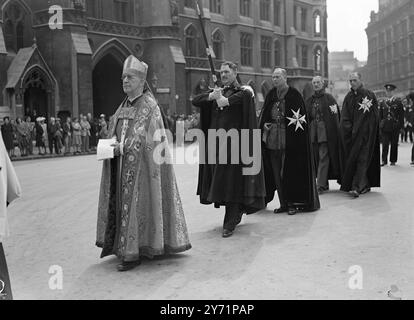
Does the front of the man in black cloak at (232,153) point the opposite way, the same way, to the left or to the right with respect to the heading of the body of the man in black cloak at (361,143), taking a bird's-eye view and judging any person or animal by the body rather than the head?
the same way

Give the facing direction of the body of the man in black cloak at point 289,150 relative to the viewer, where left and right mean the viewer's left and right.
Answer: facing the viewer and to the left of the viewer

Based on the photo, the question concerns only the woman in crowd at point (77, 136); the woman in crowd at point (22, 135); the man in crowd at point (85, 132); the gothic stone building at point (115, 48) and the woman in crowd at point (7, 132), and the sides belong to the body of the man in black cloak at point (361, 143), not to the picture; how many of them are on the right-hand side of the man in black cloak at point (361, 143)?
5

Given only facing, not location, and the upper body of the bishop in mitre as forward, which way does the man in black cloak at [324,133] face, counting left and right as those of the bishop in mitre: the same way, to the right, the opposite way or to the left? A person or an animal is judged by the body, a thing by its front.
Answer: the same way

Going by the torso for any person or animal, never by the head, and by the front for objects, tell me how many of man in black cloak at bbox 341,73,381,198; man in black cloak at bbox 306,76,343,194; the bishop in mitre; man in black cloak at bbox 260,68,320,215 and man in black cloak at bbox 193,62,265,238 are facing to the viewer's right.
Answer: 0

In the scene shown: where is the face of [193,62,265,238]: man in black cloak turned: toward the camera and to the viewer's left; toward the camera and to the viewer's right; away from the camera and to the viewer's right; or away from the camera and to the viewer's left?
toward the camera and to the viewer's left

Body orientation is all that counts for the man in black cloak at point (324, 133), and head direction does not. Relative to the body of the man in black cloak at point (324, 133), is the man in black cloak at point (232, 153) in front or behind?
in front

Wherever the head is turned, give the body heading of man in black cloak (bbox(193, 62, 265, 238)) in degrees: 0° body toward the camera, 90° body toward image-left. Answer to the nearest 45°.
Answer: approximately 45°

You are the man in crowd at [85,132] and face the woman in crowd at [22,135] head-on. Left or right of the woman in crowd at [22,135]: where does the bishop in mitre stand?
left

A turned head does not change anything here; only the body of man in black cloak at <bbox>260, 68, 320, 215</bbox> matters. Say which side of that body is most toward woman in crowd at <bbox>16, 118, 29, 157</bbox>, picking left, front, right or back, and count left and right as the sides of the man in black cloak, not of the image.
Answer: right

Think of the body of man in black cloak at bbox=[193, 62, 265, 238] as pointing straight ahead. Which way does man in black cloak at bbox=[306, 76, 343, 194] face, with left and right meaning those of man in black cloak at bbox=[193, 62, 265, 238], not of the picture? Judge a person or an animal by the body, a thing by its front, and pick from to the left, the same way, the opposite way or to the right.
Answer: the same way

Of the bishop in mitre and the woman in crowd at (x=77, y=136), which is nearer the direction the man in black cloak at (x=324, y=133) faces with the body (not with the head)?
the bishop in mitre

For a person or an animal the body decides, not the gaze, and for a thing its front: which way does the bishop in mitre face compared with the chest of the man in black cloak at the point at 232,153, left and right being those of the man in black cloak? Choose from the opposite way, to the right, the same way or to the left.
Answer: the same way
